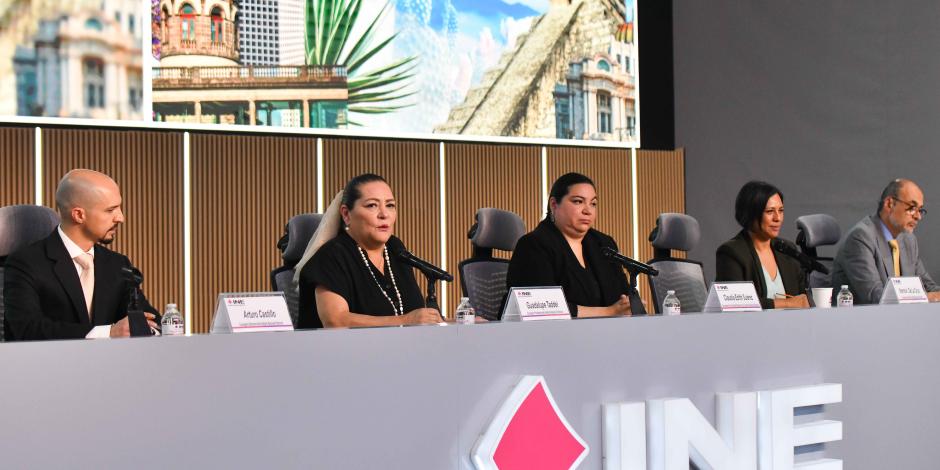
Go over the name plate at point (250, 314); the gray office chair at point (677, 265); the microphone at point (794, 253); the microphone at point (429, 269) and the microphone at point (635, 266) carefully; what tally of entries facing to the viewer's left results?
3

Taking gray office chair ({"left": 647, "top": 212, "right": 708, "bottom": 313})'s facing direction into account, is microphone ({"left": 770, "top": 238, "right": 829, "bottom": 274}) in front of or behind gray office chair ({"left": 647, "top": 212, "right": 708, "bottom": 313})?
in front

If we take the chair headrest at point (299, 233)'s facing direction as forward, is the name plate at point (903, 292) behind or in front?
in front

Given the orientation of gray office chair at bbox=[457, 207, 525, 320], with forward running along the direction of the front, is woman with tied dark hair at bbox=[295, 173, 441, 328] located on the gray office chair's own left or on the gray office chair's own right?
on the gray office chair's own right

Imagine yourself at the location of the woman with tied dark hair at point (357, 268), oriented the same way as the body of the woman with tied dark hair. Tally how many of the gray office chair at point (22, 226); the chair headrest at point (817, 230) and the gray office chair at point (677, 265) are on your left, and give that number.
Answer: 2

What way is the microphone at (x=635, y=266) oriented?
to the viewer's left

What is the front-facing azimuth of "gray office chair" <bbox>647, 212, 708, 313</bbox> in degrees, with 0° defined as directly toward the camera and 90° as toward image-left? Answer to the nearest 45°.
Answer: approximately 315°
